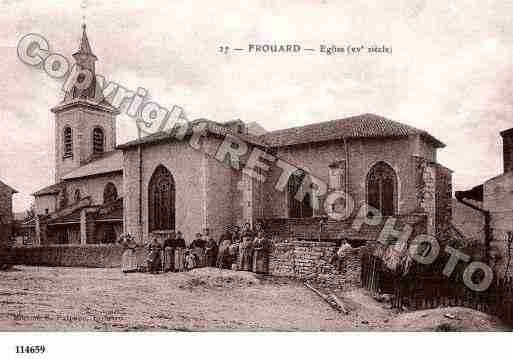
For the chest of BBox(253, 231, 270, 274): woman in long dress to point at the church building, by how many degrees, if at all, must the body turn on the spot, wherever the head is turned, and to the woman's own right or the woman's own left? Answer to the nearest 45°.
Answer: approximately 180°

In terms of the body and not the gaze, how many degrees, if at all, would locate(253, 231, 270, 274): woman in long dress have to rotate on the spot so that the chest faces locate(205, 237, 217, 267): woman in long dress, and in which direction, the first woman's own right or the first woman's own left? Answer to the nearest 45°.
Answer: approximately 135° to the first woman's own right

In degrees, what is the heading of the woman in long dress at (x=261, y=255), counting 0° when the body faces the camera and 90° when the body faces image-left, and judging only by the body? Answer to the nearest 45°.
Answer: approximately 0°

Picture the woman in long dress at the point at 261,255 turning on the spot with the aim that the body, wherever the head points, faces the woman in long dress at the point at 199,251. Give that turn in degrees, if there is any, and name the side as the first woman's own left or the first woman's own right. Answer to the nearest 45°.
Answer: approximately 135° to the first woman's own right

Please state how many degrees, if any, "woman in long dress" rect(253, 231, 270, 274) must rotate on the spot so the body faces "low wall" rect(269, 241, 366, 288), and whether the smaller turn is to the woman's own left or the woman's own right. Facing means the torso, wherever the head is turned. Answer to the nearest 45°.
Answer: approximately 45° to the woman's own left

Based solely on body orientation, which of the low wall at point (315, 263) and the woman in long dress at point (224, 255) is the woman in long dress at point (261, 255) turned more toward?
the low wall
